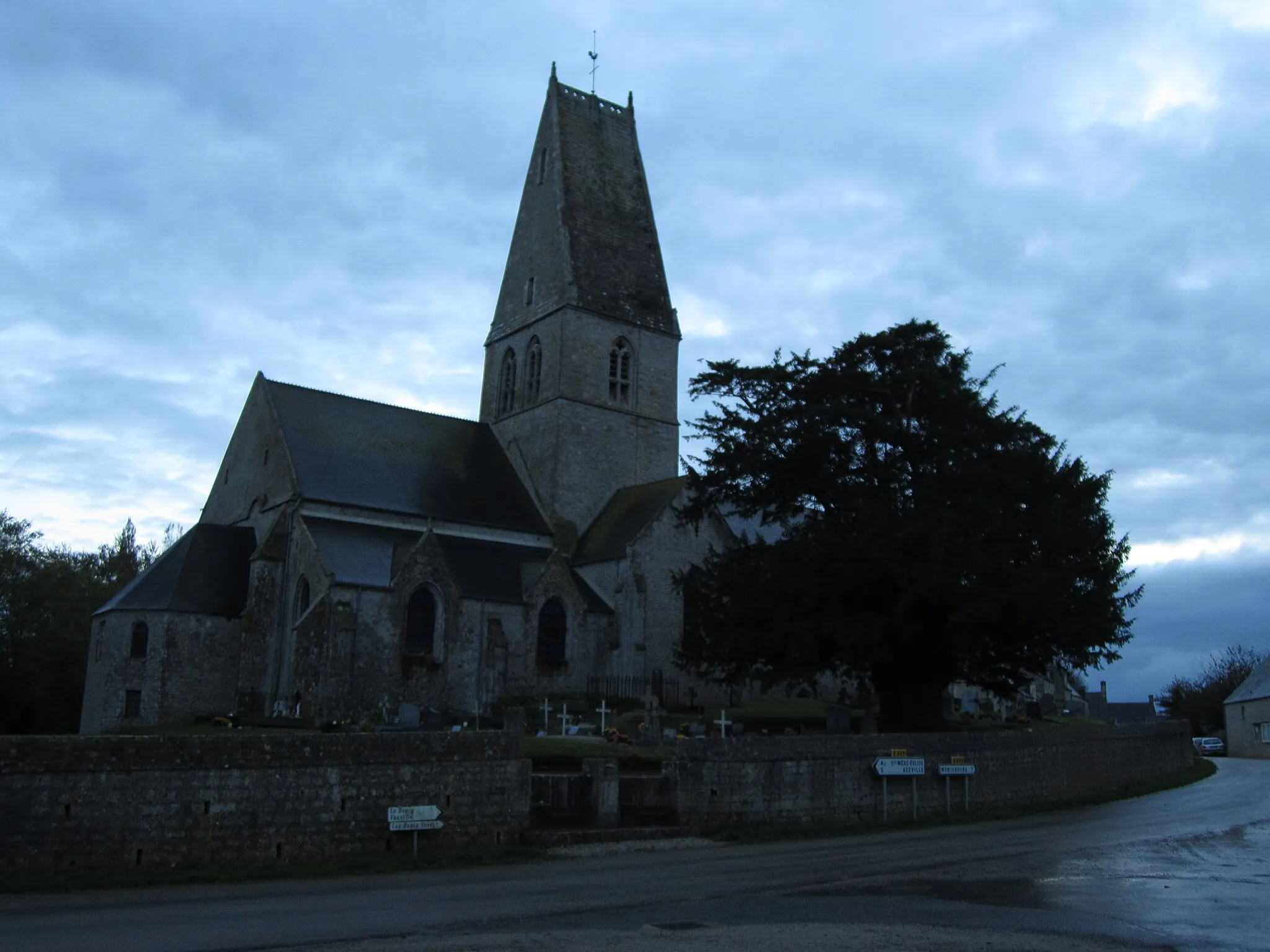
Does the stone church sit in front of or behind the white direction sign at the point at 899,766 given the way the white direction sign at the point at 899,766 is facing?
behind

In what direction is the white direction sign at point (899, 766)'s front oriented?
toward the camera

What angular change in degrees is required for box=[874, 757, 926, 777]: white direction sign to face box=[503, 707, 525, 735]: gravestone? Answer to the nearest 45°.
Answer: approximately 135° to its right

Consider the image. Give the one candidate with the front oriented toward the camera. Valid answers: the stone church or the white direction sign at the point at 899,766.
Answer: the white direction sign

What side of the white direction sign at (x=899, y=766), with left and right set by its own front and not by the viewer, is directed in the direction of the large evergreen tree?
back

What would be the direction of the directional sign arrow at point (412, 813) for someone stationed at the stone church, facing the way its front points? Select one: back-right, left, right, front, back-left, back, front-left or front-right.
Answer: front

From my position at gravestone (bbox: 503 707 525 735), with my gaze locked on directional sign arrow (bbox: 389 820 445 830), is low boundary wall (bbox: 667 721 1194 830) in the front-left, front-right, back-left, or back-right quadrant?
front-left

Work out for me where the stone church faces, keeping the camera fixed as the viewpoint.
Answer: facing away from the viewer and to the right of the viewer

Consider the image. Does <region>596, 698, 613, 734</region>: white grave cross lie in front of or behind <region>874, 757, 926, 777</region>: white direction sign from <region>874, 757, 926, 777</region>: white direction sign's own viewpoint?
behind
